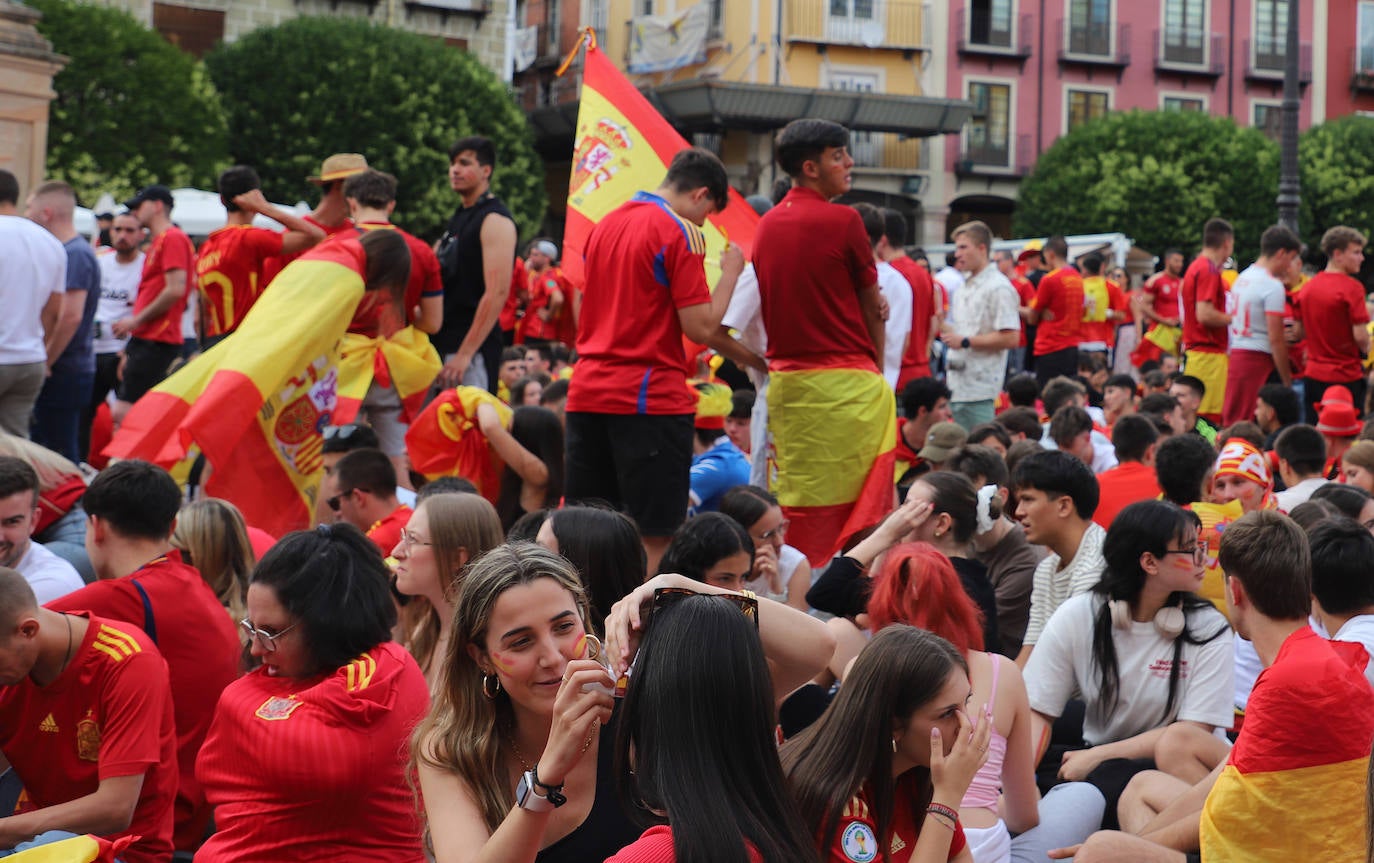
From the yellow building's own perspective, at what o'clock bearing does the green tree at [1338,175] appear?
The green tree is roughly at 9 o'clock from the yellow building.

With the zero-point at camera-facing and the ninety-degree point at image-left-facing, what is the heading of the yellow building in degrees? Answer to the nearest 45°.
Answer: approximately 0°

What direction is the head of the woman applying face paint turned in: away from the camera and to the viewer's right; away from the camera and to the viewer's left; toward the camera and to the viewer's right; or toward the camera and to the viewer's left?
toward the camera and to the viewer's right

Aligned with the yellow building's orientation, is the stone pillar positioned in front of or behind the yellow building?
in front

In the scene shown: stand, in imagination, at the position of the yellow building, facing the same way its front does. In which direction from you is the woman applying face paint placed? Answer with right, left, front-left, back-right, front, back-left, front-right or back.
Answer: front

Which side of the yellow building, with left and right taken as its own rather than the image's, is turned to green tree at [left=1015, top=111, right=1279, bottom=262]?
left

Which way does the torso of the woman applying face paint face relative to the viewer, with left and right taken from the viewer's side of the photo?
facing the viewer and to the right of the viewer

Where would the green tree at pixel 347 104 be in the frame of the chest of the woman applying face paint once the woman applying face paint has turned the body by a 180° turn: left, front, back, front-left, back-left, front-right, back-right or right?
front-right

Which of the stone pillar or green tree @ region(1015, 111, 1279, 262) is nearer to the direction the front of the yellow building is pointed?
the stone pillar
